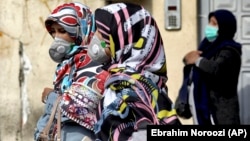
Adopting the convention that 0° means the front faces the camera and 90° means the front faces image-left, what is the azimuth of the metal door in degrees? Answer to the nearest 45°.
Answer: approximately 0°

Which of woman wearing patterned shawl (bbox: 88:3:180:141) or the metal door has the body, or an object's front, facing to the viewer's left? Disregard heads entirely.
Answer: the woman wearing patterned shawl

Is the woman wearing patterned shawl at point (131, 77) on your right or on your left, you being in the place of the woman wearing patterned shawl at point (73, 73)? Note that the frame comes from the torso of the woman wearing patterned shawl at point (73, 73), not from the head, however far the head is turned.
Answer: on your left

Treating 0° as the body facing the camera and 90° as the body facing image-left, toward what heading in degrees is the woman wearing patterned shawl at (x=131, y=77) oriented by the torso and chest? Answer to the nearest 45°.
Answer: approximately 90°

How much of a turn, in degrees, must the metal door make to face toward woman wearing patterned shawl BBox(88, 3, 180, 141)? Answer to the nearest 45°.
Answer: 0° — it already faces them

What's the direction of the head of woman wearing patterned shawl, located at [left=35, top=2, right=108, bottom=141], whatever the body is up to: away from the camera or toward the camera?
toward the camera

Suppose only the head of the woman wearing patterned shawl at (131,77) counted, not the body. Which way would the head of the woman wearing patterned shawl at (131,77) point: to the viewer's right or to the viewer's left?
to the viewer's left

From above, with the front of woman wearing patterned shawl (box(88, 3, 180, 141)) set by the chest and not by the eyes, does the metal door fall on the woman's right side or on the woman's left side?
on the woman's right side

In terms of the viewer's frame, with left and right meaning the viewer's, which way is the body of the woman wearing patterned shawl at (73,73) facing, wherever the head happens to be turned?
facing the viewer and to the left of the viewer

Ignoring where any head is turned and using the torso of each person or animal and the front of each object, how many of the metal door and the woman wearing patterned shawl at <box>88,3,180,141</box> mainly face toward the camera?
1
